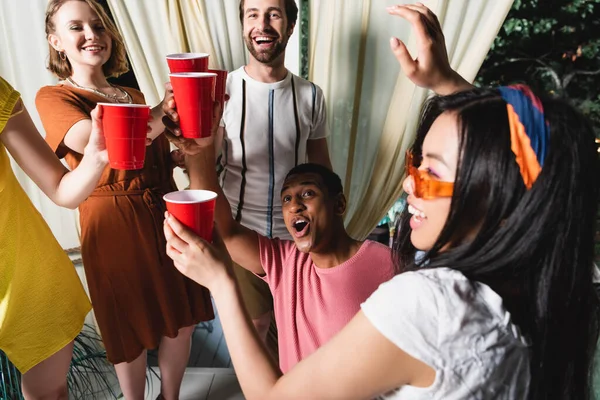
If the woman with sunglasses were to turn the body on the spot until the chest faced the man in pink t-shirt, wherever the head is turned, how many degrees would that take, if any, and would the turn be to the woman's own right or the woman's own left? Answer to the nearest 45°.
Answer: approximately 45° to the woman's own right

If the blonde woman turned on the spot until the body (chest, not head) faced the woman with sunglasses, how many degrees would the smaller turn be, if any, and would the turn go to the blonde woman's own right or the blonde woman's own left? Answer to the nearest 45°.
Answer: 0° — they already face them

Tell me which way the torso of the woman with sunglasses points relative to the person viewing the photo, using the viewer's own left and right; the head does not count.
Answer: facing to the left of the viewer

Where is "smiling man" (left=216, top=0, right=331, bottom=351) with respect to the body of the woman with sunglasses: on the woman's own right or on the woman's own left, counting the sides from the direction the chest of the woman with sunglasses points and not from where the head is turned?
on the woman's own right

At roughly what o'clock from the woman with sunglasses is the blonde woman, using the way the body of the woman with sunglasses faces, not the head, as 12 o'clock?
The blonde woman is roughly at 1 o'clock from the woman with sunglasses.

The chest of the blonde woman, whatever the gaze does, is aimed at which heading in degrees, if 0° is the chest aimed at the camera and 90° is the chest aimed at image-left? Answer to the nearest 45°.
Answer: approximately 315°

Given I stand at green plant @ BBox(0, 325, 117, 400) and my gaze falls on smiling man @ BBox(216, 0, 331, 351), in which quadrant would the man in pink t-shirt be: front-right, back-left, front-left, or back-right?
front-right

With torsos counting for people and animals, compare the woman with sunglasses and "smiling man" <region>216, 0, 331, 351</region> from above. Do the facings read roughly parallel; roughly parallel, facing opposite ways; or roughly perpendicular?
roughly perpendicular

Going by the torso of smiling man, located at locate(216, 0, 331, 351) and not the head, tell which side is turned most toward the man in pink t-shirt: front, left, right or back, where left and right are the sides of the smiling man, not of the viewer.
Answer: front

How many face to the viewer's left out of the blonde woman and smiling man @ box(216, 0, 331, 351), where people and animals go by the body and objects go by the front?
0

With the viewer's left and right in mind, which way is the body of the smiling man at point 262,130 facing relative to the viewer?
facing the viewer

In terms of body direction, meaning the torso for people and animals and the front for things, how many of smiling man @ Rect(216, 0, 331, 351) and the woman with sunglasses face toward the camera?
1

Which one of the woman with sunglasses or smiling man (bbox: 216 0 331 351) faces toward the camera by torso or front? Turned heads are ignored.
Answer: the smiling man

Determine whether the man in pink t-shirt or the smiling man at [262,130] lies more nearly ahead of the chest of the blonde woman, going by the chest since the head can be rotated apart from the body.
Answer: the man in pink t-shirt
